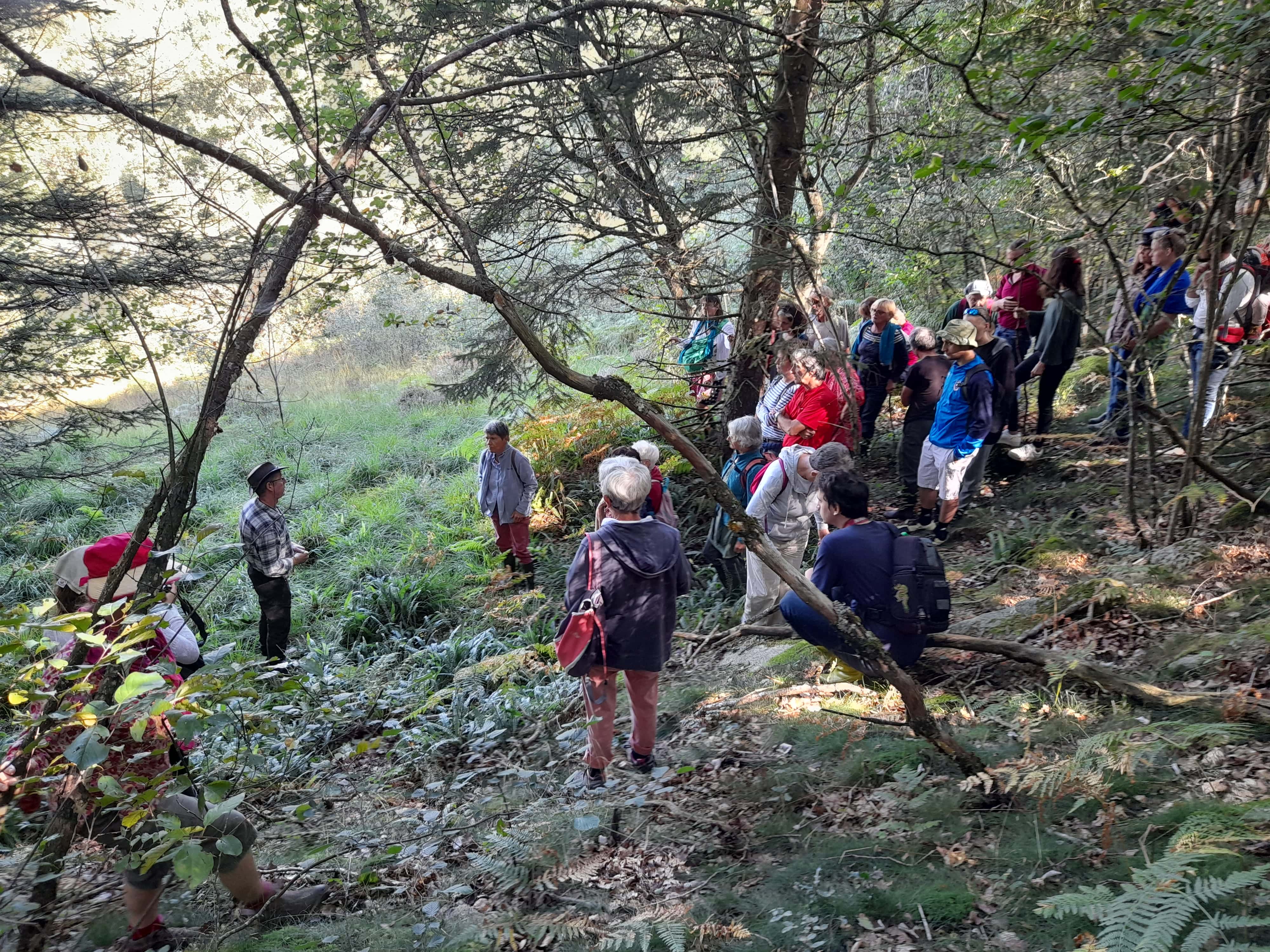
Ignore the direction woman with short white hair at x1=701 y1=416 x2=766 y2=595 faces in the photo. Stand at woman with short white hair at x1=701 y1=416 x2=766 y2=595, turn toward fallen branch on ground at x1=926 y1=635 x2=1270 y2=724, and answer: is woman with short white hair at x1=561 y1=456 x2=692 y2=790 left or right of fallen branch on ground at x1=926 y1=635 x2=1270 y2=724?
right

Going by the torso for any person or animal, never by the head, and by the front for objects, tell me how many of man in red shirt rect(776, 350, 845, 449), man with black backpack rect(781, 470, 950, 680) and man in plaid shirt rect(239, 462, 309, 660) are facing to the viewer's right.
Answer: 1

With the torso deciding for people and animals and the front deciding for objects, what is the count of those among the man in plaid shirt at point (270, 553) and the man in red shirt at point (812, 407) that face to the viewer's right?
1

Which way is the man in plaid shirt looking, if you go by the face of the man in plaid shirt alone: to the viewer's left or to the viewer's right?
to the viewer's right

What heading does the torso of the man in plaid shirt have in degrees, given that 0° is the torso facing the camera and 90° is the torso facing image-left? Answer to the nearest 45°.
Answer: approximately 270°

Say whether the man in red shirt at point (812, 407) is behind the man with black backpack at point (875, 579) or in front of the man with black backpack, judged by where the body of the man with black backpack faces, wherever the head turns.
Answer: in front

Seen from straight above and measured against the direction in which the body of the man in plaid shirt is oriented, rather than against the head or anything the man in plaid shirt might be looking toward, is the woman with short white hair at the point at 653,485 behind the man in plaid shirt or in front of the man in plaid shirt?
in front

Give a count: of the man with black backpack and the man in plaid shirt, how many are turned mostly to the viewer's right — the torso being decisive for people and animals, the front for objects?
1

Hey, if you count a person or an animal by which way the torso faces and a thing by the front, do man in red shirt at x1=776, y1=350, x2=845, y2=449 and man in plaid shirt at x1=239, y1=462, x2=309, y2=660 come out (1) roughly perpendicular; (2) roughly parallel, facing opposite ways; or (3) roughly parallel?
roughly parallel, facing opposite ways

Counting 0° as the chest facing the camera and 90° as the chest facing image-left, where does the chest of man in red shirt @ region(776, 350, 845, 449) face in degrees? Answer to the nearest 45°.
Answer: approximately 45°

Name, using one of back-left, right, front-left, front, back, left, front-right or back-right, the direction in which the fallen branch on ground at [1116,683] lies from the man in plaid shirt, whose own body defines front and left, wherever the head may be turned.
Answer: front-right

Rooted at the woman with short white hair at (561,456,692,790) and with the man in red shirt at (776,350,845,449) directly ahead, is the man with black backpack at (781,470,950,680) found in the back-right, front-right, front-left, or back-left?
front-right

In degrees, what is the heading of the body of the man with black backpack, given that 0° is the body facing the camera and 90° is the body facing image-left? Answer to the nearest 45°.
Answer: approximately 135°

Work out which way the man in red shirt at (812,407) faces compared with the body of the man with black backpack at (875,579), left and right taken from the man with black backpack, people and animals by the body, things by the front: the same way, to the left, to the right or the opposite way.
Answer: to the left

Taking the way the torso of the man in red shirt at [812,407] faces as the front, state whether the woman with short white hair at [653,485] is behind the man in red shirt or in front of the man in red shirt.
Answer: in front
